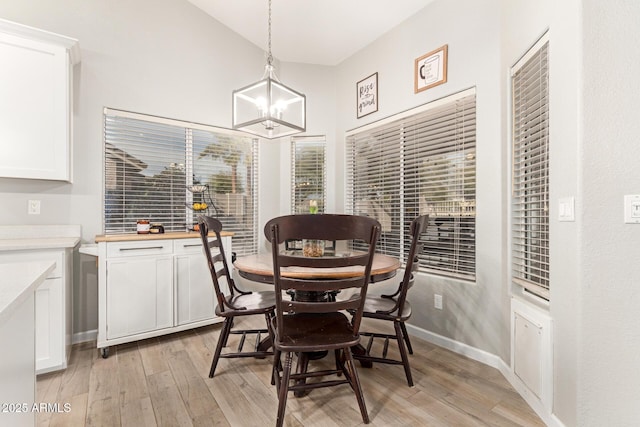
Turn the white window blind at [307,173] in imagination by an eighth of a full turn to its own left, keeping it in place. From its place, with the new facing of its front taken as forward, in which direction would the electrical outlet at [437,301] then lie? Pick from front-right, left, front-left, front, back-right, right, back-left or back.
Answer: front

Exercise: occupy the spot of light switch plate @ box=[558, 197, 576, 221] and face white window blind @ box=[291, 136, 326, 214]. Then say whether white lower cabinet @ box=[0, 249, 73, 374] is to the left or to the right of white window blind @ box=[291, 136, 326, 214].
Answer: left

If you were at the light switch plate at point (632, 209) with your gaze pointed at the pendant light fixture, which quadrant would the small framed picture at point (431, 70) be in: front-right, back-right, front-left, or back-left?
front-right

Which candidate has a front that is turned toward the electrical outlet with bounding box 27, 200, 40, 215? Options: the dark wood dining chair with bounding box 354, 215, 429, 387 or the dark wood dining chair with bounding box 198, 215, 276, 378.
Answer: the dark wood dining chair with bounding box 354, 215, 429, 387

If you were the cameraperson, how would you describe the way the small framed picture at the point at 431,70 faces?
facing the viewer and to the left of the viewer

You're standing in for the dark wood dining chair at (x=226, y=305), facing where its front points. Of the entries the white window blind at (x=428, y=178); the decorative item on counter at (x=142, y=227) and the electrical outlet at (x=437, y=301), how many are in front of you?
2

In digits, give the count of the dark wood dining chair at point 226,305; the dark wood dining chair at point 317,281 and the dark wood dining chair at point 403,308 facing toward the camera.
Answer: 0

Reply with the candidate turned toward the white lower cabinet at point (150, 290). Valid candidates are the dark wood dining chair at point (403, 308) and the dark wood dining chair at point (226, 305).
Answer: the dark wood dining chair at point (403, 308)

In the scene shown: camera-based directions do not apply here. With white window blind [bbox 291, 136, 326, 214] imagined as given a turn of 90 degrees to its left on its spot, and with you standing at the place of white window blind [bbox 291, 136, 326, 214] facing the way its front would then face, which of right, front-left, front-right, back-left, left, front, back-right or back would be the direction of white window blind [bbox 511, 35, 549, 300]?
front-right

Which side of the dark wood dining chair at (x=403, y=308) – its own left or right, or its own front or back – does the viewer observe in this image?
left

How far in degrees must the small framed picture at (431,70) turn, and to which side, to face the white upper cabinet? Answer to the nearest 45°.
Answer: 0° — it already faces it

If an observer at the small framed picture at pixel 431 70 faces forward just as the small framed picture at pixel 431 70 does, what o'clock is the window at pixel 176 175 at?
The window is roughly at 1 o'clock from the small framed picture.

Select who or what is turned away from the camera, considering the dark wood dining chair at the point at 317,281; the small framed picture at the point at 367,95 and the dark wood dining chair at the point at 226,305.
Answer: the dark wood dining chair at the point at 317,281

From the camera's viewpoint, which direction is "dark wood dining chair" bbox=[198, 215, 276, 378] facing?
to the viewer's right

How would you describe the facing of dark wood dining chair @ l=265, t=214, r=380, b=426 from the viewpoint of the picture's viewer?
facing away from the viewer

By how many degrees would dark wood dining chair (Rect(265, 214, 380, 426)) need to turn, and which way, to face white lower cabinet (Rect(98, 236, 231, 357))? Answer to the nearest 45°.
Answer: approximately 45° to its left

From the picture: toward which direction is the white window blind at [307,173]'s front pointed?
toward the camera

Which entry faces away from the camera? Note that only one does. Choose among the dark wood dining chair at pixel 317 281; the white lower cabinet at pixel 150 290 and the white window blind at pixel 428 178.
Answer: the dark wood dining chair
